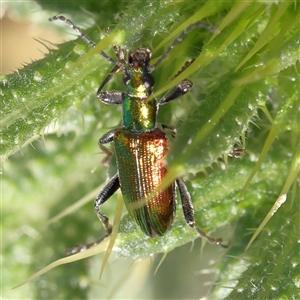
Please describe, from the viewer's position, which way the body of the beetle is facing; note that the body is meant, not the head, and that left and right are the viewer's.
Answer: facing away from the viewer
